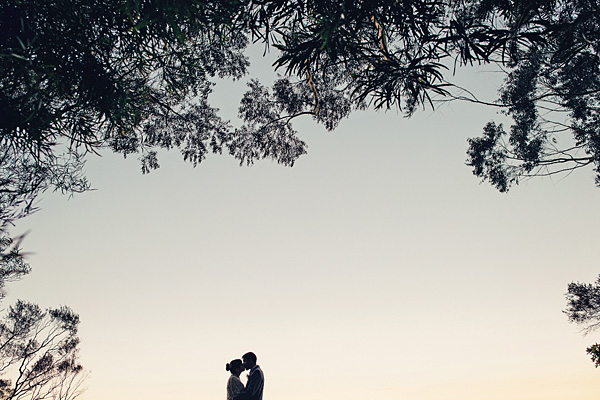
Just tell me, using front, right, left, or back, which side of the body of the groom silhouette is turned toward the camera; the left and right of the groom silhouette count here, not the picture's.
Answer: left
